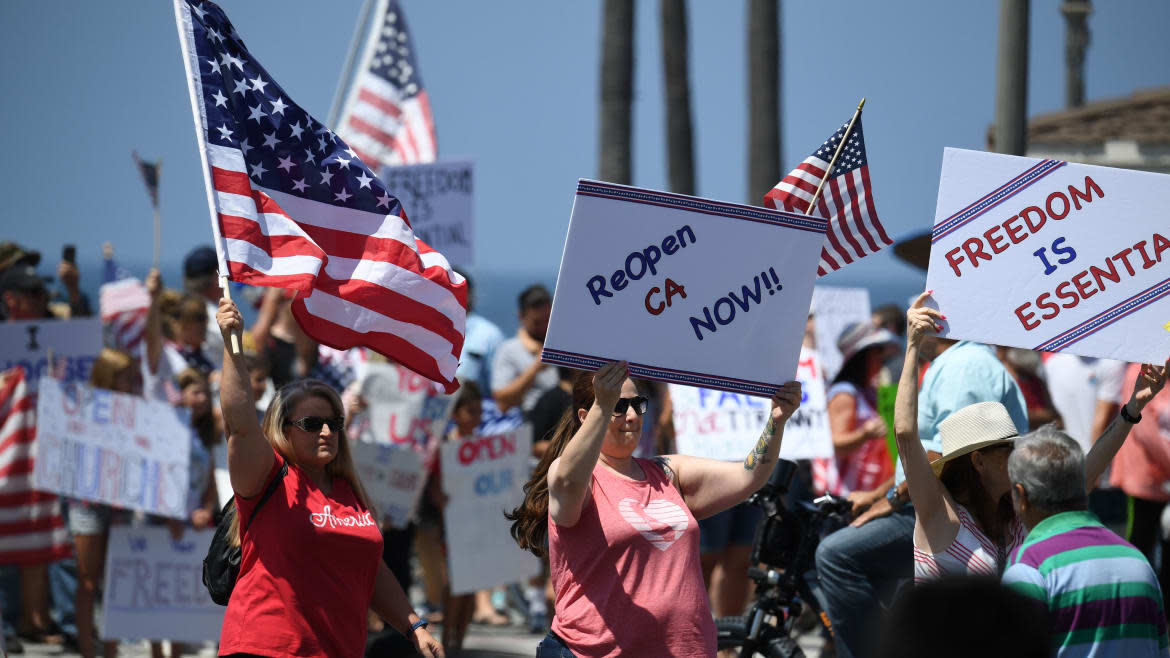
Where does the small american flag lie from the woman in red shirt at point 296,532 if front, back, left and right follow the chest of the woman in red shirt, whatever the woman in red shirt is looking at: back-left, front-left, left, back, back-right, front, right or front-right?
front-left

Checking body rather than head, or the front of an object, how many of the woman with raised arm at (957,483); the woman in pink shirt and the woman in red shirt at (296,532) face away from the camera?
0

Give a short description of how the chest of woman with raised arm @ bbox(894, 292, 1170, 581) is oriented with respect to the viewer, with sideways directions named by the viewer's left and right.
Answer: facing the viewer and to the right of the viewer

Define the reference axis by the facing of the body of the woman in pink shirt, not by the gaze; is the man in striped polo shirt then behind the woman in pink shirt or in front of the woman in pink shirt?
in front

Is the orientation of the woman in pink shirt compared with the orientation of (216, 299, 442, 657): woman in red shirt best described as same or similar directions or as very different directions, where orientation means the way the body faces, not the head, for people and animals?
same or similar directions

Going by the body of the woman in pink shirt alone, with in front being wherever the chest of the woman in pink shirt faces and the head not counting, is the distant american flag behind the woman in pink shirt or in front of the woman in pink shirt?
behind

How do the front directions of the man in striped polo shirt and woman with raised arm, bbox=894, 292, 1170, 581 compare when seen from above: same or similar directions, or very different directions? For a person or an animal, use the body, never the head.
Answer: very different directions

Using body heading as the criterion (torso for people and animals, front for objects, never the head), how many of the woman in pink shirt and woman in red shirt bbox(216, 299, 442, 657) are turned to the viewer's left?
0

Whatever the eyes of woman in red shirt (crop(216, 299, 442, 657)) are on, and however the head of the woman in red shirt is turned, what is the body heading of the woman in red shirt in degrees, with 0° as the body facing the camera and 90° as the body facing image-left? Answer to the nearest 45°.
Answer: approximately 315°

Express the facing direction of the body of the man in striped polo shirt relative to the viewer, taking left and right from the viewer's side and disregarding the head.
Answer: facing away from the viewer and to the left of the viewer

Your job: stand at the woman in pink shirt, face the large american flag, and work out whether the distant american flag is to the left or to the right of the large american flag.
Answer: right

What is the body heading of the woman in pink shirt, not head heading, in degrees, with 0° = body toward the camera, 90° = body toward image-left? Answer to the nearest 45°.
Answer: approximately 315°

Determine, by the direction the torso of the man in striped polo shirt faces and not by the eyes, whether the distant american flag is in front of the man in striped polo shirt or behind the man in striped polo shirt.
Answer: in front
